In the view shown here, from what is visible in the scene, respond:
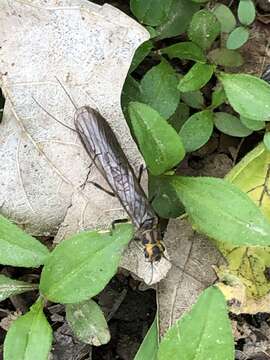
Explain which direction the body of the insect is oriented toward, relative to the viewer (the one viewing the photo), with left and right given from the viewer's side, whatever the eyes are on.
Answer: facing the viewer and to the right of the viewer

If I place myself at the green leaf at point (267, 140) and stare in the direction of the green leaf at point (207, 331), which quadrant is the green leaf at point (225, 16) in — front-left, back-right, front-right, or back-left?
back-right

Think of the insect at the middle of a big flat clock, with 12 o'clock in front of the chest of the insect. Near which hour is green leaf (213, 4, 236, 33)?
The green leaf is roughly at 9 o'clock from the insect.

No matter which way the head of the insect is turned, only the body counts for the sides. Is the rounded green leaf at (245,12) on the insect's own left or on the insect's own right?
on the insect's own left

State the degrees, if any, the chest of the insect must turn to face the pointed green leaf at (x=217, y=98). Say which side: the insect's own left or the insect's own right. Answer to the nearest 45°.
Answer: approximately 90° to the insect's own left

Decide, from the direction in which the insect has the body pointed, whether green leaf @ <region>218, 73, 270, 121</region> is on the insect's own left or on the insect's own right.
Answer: on the insect's own left

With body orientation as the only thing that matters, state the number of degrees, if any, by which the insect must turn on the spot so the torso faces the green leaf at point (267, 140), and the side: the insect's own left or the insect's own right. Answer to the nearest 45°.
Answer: approximately 45° to the insect's own left

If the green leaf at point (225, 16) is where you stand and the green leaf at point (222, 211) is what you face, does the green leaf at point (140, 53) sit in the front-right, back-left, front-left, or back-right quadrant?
front-right

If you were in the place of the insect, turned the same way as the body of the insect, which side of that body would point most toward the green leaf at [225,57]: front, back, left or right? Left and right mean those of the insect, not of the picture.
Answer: left

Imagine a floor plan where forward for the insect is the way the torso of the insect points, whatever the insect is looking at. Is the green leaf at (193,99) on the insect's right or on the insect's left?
on the insect's left

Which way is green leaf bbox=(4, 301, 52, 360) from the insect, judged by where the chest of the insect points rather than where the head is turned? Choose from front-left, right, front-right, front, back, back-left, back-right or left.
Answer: right
